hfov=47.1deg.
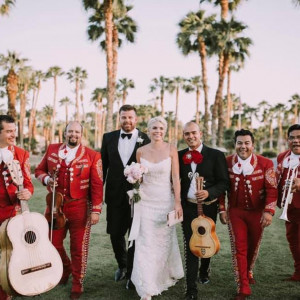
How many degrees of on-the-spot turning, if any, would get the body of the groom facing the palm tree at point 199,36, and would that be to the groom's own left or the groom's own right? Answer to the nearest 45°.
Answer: approximately 180°

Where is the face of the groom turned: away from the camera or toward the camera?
toward the camera

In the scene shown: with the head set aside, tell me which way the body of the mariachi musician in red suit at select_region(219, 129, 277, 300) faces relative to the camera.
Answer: toward the camera

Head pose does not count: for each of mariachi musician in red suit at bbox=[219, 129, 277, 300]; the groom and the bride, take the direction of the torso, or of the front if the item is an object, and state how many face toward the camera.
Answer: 3

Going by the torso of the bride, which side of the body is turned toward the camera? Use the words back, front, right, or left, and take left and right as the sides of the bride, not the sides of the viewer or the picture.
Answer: front

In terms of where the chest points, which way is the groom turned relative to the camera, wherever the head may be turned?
toward the camera

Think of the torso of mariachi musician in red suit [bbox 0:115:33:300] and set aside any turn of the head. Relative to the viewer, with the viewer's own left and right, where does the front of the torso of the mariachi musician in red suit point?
facing the viewer and to the right of the viewer

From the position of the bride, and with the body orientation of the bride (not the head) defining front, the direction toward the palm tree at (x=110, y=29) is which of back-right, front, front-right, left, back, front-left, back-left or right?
back

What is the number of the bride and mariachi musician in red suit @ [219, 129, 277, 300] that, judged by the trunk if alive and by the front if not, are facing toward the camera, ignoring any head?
2

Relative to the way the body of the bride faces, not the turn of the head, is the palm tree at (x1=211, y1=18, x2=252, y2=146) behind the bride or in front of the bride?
behind

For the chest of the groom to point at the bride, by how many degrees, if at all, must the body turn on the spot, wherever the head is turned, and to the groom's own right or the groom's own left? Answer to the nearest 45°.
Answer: approximately 45° to the groom's own left

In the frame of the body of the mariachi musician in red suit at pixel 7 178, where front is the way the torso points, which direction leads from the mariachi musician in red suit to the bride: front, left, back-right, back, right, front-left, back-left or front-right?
front-left

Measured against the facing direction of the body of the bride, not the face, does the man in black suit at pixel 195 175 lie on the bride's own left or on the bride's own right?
on the bride's own left

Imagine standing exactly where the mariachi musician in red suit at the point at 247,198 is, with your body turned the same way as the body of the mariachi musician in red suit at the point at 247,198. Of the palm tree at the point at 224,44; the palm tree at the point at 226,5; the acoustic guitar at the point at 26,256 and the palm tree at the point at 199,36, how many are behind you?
3
